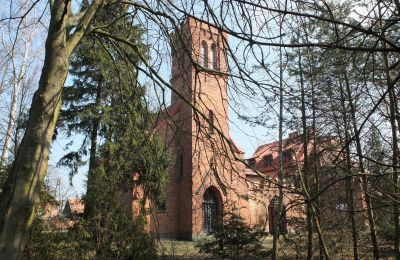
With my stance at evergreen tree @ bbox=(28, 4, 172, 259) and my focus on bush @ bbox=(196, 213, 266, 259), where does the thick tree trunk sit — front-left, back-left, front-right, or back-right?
back-right

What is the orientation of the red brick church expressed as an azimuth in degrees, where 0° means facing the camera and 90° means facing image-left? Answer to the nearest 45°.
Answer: approximately 315°

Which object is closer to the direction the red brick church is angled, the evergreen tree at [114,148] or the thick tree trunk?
the thick tree trunk

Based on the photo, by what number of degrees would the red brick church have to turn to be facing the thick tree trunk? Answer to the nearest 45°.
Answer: approximately 90° to its right
